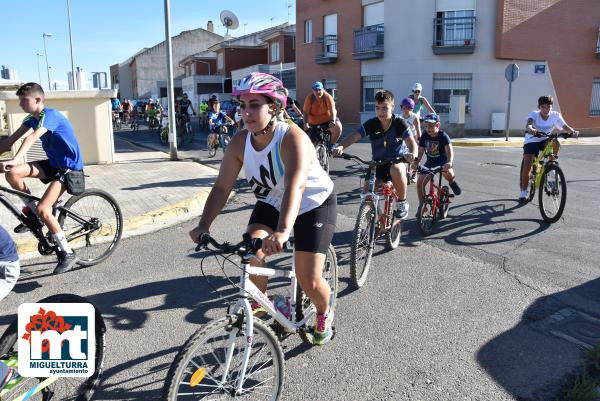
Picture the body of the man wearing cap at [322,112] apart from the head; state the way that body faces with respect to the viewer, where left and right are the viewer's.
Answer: facing the viewer

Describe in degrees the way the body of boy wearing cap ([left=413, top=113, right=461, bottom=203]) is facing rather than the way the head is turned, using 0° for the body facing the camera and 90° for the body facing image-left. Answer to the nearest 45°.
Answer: approximately 45°

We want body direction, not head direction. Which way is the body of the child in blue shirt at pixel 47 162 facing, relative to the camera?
to the viewer's left

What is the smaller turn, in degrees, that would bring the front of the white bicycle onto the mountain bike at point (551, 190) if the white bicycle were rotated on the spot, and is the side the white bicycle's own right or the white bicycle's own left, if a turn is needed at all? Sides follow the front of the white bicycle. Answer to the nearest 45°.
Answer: approximately 180°

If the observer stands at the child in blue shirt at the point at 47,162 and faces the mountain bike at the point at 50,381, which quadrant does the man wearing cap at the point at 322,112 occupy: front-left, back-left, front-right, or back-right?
back-left

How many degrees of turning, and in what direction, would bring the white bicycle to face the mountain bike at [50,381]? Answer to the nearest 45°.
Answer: approximately 45° to its right

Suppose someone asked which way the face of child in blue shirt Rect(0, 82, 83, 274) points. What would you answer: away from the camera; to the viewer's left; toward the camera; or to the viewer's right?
to the viewer's left

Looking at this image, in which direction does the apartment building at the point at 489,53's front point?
toward the camera

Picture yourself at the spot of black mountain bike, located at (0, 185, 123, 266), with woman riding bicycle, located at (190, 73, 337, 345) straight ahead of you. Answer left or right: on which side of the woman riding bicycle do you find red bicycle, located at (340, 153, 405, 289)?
left

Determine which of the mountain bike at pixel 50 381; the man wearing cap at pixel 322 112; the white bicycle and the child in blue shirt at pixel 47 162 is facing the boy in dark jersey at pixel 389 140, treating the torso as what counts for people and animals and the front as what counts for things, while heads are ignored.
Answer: the man wearing cap

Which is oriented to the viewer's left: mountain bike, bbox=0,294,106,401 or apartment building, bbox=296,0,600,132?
the mountain bike

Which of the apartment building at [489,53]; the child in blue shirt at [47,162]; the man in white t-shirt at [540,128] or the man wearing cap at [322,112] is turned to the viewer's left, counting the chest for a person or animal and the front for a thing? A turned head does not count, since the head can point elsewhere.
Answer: the child in blue shirt

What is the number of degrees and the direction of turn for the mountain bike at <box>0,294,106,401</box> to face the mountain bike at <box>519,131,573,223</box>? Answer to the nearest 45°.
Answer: approximately 180°

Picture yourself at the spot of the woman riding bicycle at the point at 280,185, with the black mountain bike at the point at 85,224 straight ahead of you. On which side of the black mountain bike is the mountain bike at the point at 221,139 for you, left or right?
right

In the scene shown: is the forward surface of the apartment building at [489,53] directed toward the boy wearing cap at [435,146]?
yes
